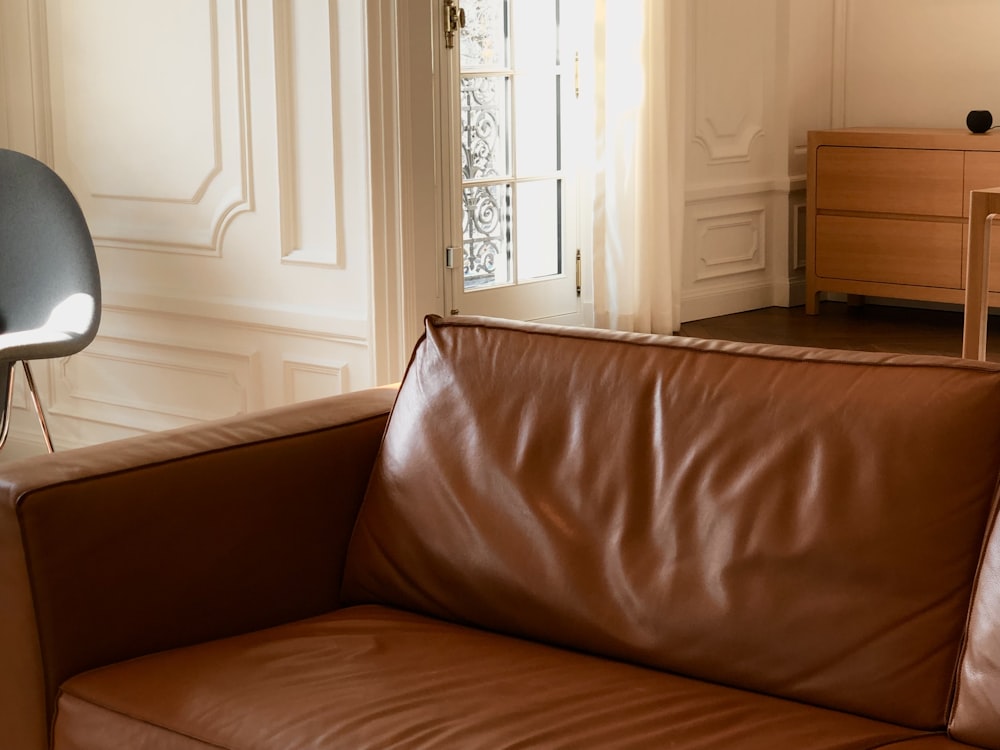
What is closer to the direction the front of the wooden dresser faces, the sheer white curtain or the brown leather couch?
the brown leather couch

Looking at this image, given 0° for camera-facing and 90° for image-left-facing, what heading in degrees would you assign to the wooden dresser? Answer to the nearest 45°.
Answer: approximately 0°

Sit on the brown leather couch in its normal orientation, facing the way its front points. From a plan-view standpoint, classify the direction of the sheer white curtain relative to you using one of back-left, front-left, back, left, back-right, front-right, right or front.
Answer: back-right

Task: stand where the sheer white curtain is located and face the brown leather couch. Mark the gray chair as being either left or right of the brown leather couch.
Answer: right

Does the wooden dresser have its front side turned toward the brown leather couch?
yes

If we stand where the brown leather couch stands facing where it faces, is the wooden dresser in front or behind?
behind

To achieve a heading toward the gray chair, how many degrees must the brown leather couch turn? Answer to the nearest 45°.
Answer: approximately 90° to its right

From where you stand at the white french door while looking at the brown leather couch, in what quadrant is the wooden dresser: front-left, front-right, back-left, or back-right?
back-left
